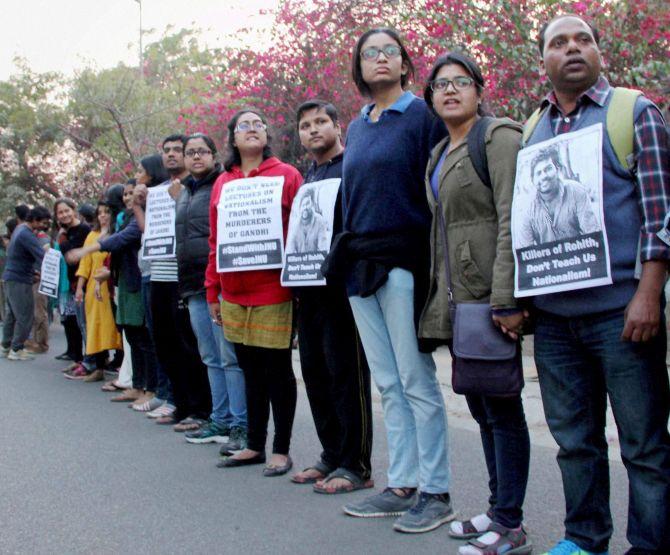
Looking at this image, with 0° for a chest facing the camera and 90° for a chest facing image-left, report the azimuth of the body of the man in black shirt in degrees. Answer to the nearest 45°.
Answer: approximately 45°

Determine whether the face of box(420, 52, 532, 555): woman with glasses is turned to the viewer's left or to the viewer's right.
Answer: to the viewer's left

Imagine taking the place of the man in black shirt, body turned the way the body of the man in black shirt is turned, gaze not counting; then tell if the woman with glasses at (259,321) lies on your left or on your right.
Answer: on your right

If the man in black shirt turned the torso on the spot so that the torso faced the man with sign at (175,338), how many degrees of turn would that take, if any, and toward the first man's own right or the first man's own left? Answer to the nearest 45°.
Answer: approximately 90° to the first man's own right

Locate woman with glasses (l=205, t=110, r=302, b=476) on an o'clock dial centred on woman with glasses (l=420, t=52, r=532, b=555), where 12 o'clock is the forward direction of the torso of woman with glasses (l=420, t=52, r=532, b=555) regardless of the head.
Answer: woman with glasses (l=205, t=110, r=302, b=476) is roughly at 3 o'clock from woman with glasses (l=420, t=52, r=532, b=555).

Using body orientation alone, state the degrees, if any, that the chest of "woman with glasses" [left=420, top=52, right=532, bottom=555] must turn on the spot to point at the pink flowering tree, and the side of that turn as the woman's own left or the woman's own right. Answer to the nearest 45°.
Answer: approximately 135° to the woman's own right

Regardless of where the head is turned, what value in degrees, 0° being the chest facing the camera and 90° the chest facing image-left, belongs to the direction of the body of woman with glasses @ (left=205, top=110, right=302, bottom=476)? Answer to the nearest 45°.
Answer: approximately 45°

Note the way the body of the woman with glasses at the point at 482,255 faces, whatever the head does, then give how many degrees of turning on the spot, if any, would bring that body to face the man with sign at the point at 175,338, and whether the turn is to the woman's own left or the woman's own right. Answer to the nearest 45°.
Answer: approximately 90° to the woman's own right

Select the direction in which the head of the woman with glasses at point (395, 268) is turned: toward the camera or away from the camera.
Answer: toward the camera

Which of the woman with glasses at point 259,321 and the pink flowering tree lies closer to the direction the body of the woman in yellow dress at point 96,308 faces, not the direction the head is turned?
the woman with glasses

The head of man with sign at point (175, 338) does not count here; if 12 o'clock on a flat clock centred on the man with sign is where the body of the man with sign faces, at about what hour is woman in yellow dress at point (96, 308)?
The woman in yellow dress is roughly at 4 o'clock from the man with sign.

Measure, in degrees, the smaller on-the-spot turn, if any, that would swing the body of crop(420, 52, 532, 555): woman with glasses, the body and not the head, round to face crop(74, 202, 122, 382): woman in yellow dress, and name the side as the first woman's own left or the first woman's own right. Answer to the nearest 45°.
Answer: approximately 90° to the first woman's own right

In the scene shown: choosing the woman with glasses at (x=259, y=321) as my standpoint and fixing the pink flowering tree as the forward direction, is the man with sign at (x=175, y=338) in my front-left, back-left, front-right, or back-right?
front-left

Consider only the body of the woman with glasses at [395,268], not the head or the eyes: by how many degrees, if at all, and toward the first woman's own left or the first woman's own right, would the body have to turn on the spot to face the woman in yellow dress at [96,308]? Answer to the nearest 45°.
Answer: approximately 90° to the first woman's own right

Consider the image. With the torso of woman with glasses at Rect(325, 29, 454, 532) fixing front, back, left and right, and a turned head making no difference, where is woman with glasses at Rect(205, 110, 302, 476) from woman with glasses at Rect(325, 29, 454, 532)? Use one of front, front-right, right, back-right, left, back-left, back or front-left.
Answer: right

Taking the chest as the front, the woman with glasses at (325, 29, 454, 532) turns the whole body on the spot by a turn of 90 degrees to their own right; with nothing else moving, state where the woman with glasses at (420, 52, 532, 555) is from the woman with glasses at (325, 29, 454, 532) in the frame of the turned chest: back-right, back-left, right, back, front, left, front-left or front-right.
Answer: back
